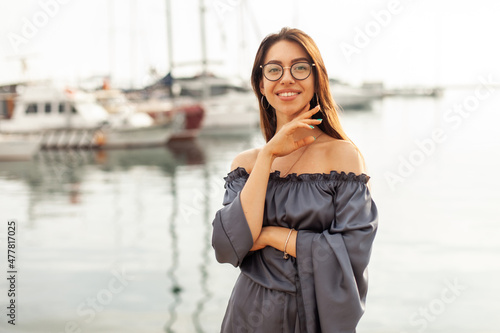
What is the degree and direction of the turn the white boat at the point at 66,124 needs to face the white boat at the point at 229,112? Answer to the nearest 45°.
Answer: approximately 45° to its left

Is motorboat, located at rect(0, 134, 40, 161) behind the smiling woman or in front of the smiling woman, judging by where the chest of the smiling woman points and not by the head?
behind

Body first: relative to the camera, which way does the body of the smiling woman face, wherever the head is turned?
toward the camera

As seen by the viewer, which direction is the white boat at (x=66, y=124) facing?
to the viewer's right

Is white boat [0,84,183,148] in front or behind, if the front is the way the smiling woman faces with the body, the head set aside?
behind

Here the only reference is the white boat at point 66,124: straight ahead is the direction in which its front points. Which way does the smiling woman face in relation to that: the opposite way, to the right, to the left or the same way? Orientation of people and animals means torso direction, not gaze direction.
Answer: to the right
